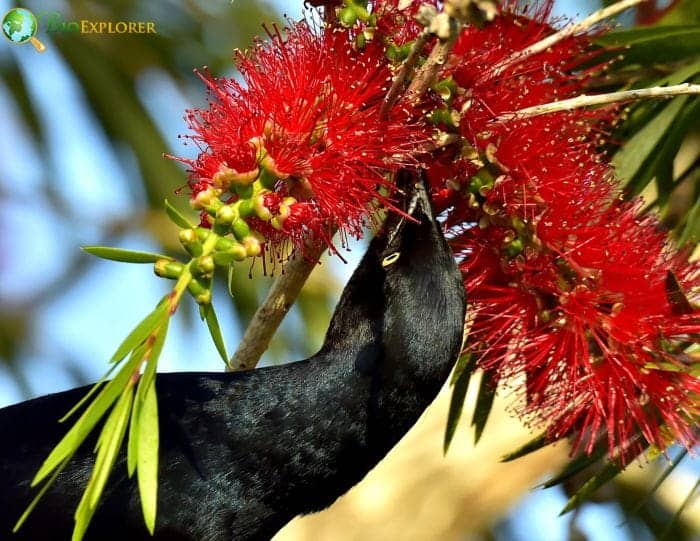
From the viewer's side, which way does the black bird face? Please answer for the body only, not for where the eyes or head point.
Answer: to the viewer's right

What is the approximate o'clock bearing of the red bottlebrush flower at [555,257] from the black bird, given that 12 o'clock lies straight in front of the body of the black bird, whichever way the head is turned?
The red bottlebrush flower is roughly at 1 o'clock from the black bird.

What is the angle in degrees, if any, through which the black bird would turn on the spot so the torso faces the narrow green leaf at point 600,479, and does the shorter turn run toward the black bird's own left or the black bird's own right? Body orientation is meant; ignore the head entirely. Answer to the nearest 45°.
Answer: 0° — it already faces it

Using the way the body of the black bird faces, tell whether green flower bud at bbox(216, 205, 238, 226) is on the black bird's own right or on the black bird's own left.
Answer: on the black bird's own right

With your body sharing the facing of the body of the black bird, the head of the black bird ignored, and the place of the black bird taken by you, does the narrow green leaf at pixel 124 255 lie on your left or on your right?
on your right

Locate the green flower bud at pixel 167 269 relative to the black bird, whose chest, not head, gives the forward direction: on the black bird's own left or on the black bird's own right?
on the black bird's own right

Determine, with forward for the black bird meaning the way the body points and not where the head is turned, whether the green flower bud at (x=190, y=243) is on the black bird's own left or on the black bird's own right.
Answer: on the black bird's own right
